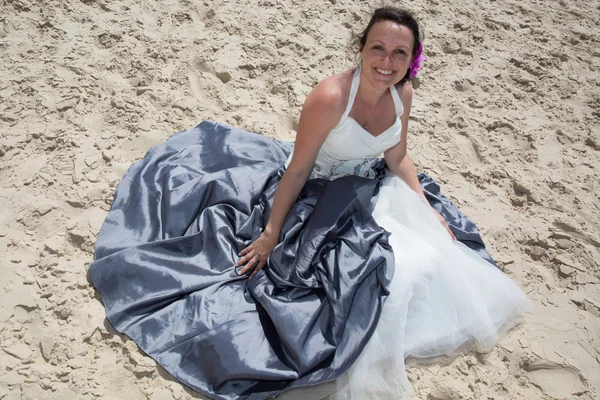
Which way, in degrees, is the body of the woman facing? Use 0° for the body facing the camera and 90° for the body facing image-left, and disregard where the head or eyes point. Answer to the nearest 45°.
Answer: approximately 315°
